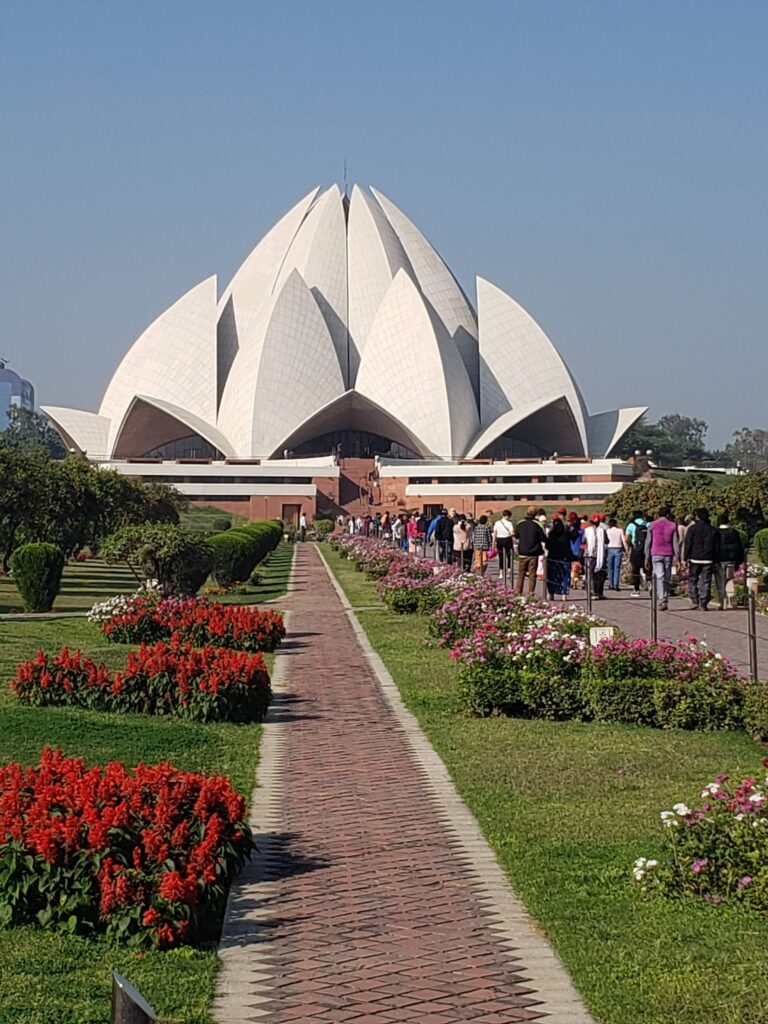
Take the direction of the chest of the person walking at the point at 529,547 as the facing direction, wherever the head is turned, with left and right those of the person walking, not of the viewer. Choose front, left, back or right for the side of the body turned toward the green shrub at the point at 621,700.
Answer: back

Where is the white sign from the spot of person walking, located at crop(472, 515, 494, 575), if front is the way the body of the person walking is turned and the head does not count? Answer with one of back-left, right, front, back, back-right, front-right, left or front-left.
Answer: back

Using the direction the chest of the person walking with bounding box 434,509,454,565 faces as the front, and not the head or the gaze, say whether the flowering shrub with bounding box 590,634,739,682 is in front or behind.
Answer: behind

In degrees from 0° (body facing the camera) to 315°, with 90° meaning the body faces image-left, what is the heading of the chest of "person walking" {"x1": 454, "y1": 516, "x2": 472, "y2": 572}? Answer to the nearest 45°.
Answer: approximately 180°

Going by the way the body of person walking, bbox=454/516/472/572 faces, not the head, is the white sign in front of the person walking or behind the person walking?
behind

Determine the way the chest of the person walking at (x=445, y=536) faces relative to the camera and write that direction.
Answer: away from the camera

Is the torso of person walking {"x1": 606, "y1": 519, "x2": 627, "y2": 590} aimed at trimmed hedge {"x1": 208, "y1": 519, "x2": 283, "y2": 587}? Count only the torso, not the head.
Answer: no

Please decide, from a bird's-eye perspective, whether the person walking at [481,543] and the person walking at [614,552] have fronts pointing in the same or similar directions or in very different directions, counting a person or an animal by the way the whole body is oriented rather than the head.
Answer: same or similar directions

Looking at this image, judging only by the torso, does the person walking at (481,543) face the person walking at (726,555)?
no

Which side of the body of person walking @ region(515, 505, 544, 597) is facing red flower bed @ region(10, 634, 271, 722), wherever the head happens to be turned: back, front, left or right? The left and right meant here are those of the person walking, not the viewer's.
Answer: back

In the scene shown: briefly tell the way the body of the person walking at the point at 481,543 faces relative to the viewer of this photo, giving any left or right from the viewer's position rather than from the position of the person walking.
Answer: facing away from the viewer

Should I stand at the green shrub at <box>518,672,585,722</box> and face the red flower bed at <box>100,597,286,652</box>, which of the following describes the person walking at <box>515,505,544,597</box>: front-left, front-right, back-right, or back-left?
front-right

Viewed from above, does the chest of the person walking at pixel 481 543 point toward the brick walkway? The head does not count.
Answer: no

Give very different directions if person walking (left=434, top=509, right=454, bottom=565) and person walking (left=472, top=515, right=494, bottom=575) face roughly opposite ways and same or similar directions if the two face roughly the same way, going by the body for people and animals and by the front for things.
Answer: same or similar directions

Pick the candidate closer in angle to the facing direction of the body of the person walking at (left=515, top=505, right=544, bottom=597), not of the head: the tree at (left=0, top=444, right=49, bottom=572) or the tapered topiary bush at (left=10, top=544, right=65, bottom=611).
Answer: the tree
